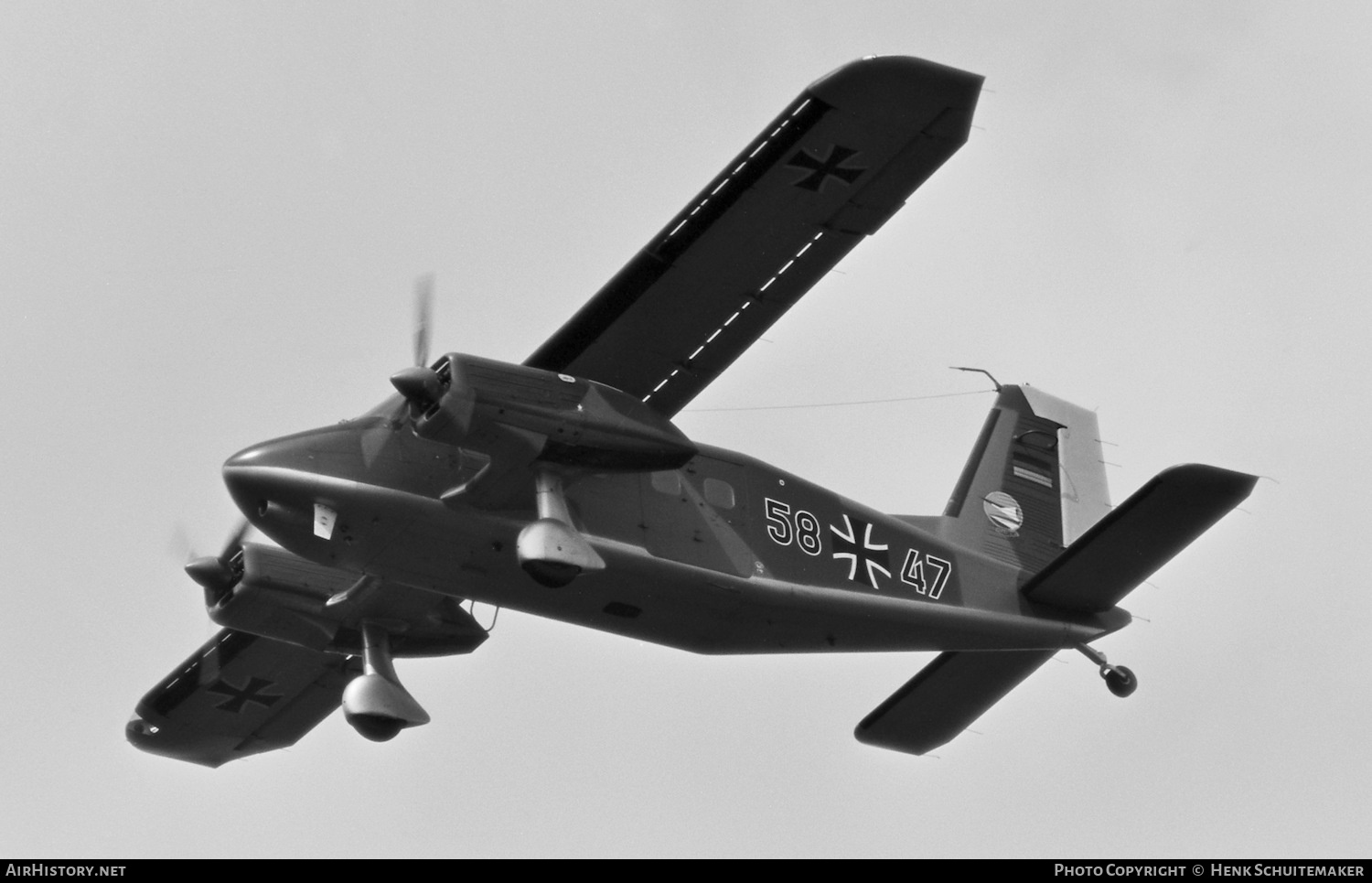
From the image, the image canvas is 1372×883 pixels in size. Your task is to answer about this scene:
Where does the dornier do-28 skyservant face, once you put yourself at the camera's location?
facing the viewer and to the left of the viewer
